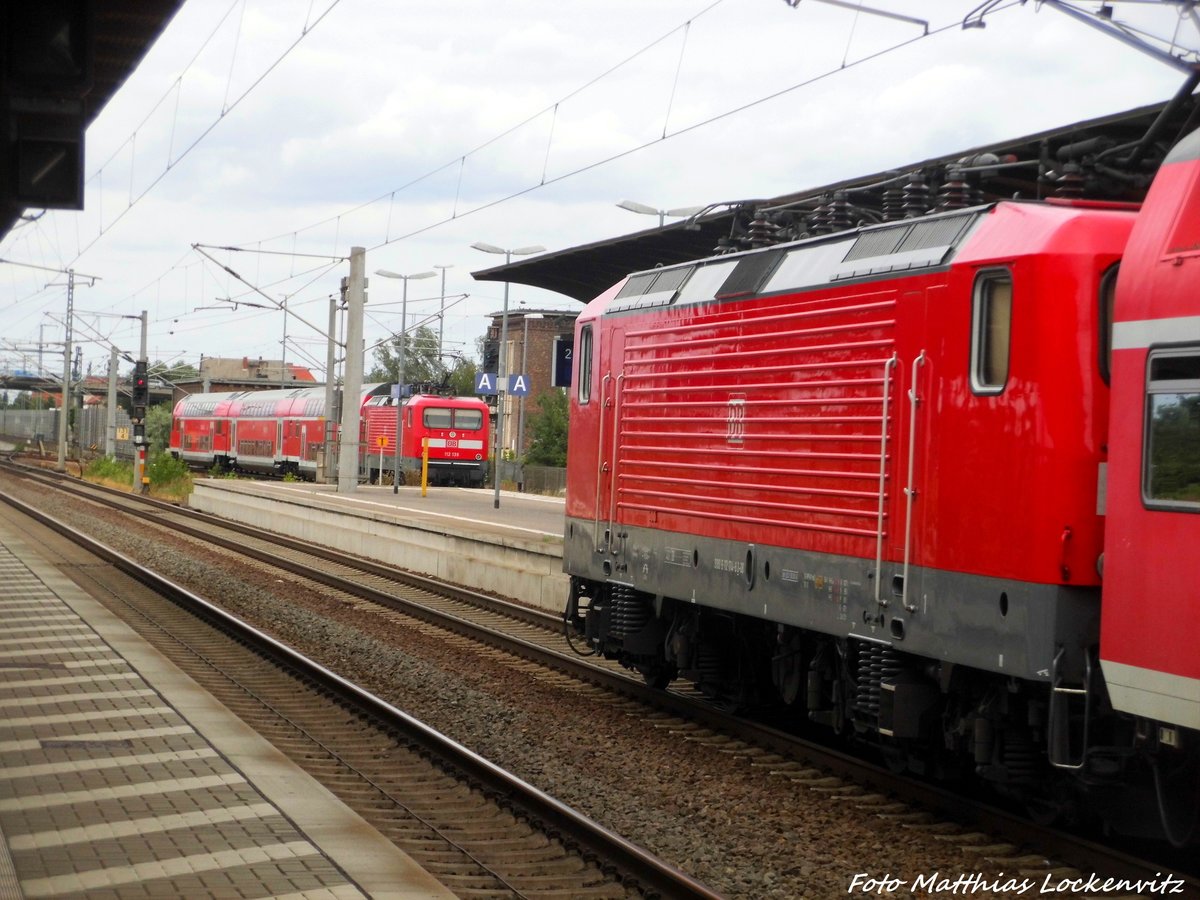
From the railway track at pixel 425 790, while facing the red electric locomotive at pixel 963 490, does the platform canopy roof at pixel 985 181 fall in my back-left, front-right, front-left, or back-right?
front-left

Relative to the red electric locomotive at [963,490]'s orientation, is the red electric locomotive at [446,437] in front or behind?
in front

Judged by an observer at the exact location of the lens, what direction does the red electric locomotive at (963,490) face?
facing away from the viewer and to the left of the viewer
